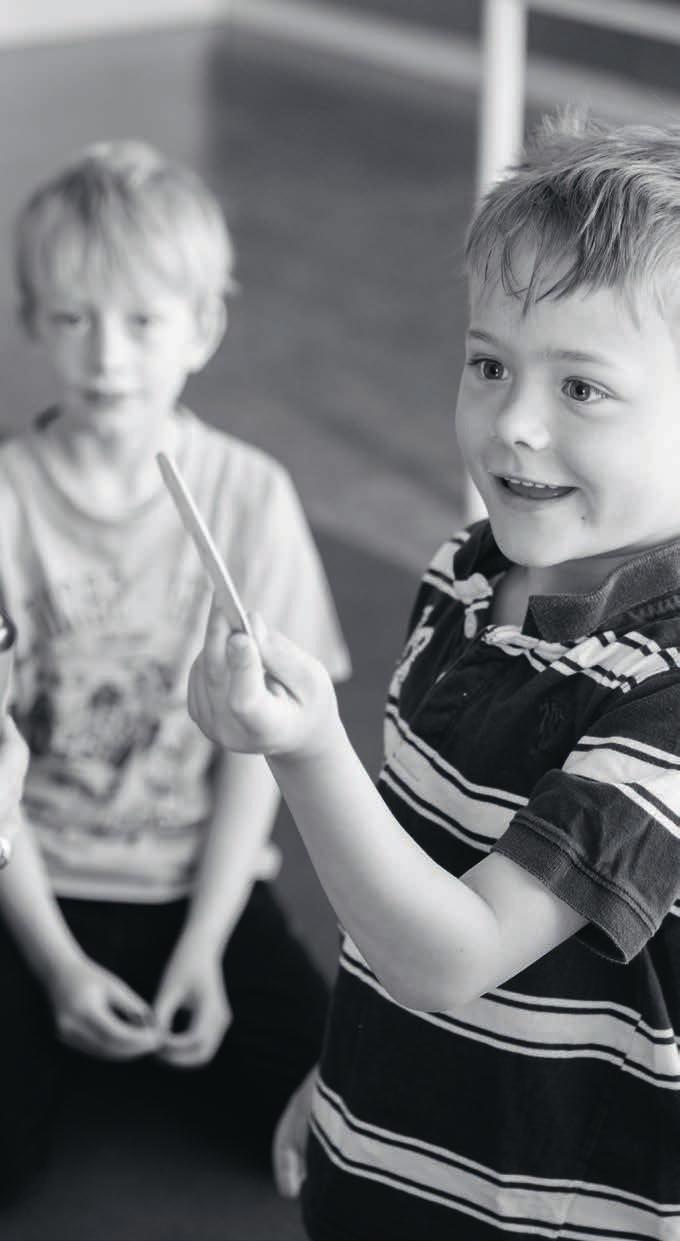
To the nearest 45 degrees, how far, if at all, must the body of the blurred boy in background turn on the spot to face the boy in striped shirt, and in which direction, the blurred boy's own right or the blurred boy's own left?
0° — they already face them

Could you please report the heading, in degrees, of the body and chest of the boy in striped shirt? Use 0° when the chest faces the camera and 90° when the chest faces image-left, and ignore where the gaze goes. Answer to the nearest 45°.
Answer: approximately 45°

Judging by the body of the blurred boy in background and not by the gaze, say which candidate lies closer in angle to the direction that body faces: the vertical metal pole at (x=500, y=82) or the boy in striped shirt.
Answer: the boy in striped shirt

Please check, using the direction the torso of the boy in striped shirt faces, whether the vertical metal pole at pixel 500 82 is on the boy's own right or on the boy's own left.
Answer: on the boy's own right
